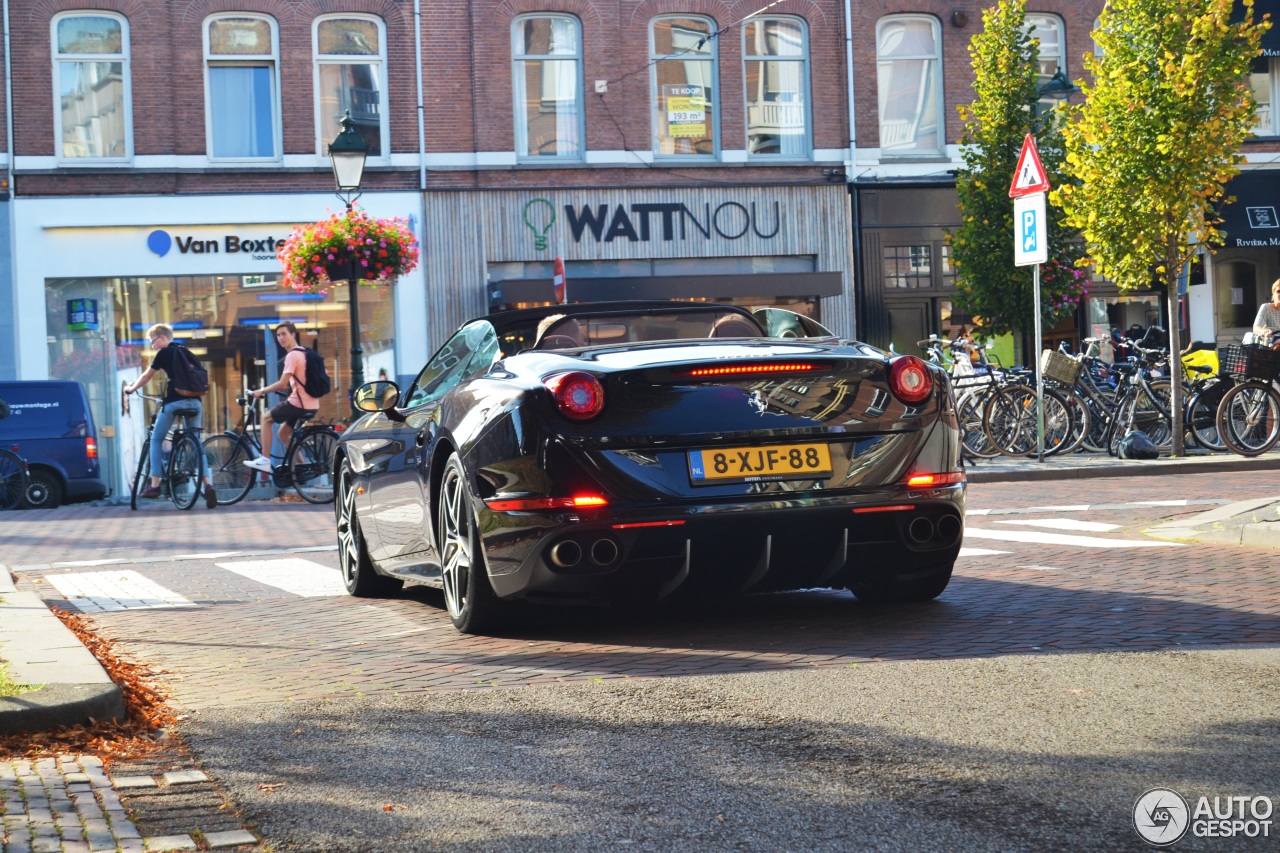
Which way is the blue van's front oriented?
to the viewer's left

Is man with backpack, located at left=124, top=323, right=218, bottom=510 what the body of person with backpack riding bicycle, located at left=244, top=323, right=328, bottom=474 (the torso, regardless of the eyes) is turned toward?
yes

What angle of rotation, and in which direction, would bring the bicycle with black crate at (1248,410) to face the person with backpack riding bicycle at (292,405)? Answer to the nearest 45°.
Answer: approximately 45° to its right

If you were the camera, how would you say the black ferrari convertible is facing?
facing away from the viewer and to the left of the viewer

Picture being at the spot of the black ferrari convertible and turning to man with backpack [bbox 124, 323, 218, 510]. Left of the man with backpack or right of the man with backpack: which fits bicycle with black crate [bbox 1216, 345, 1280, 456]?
right

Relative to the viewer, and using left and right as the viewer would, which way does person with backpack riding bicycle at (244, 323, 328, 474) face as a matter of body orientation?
facing to the left of the viewer

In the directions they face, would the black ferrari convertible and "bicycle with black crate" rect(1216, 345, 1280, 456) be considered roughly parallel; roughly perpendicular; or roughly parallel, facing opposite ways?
roughly perpendicular

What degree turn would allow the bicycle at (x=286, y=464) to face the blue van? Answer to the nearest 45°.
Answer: approximately 45° to its right

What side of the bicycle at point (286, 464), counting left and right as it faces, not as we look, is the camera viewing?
left

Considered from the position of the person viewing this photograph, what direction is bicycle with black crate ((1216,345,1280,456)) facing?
facing the viewer and to the left of the viewer

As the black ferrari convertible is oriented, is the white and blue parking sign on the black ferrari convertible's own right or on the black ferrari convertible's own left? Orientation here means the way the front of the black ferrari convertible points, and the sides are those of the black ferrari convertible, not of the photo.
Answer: on the black ferrari convertible's own right
